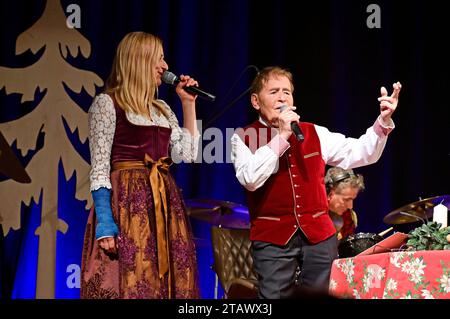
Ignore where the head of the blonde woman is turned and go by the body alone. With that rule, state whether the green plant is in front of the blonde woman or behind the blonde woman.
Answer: in front

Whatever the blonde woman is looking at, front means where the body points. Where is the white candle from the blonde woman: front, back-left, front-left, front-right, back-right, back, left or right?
front-left

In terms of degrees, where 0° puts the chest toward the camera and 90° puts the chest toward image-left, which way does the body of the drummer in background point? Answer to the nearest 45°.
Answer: approximately 315°

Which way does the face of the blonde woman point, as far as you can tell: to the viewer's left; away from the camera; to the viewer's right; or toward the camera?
to the viewer's right

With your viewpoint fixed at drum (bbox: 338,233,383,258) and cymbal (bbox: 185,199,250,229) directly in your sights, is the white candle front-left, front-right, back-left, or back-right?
back-left

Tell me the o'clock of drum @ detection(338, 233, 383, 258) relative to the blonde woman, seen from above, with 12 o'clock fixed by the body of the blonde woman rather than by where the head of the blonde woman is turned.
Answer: The drum is roughly at 9 o'clock from the blonde woman.

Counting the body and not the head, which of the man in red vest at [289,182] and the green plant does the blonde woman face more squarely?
the green plant

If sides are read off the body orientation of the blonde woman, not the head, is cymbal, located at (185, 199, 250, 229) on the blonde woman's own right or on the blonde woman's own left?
on the blonde woman's own left

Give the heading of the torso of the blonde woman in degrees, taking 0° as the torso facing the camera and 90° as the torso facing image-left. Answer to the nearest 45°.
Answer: approximately 315°

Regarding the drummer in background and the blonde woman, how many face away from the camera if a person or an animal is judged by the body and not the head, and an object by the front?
0
